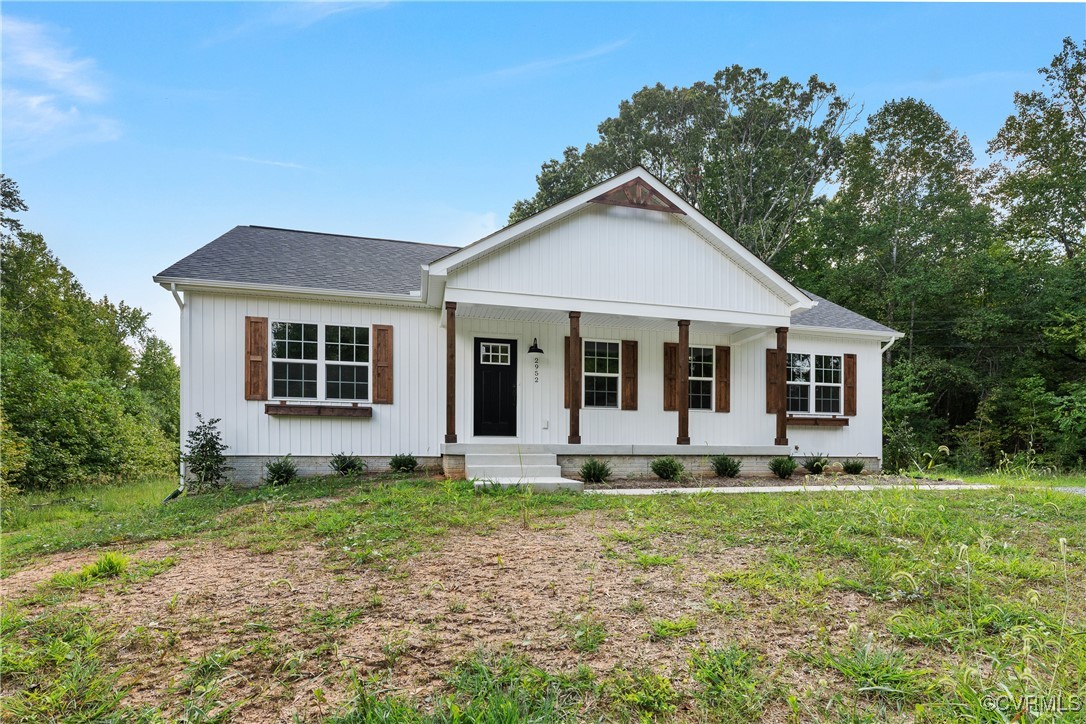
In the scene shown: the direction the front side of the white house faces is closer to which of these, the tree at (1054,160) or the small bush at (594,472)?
the small bush

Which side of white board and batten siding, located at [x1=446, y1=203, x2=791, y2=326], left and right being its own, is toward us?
front

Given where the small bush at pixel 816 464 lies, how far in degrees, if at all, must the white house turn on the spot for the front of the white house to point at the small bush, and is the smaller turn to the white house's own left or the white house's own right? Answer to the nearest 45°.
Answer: approximately 90° to the white house's own left

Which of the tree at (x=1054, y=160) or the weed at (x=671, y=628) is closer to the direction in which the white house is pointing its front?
the weed

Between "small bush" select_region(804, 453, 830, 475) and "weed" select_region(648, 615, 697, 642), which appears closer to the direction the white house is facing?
the weed

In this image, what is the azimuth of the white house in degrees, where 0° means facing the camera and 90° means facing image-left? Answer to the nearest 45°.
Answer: approximately 0°

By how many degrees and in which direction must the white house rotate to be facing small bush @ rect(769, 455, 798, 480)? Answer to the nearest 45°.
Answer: approximately 90° to its left

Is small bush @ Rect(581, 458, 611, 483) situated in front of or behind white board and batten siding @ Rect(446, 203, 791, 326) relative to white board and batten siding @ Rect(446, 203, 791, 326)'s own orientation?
in front

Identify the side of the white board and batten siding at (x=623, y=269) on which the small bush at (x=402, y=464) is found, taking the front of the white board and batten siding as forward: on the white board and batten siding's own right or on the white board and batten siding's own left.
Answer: on the white board and batten siding's own right

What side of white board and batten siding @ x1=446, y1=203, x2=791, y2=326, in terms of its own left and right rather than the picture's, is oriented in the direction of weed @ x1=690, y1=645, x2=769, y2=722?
front

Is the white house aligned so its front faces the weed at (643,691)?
yes

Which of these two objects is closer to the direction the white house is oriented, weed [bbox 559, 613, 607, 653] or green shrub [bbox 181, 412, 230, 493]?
the weed

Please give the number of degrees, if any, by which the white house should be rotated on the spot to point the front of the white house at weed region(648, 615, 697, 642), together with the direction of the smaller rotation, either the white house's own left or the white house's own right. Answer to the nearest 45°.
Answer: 0° — it already faces it

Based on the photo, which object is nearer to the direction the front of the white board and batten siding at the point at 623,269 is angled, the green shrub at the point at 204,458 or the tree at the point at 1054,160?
the green shrub
